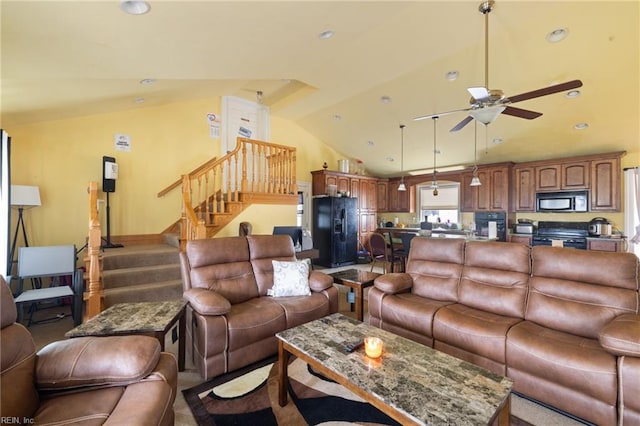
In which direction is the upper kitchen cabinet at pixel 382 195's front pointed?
toward the camera

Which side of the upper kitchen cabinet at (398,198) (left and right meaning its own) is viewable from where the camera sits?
front

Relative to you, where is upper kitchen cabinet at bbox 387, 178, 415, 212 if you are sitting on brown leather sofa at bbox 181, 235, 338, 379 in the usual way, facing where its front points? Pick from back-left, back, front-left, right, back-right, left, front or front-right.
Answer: left

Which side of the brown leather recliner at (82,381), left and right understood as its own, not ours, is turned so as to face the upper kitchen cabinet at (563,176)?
front

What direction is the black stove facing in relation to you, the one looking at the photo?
facing the viewer

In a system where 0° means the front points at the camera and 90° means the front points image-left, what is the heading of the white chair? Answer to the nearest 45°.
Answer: approximately 0°

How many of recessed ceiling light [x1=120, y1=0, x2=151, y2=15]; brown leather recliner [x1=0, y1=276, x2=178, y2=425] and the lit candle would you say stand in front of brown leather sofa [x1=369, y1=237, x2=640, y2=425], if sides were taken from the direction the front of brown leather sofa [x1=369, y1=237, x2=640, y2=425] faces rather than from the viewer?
3

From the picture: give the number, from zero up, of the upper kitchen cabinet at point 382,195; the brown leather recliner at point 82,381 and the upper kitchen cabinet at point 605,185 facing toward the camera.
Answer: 2

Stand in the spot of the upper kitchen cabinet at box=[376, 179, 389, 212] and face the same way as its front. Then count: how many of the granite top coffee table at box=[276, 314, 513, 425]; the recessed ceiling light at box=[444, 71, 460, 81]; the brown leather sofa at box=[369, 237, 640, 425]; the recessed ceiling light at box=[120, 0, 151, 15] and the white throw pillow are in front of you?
5

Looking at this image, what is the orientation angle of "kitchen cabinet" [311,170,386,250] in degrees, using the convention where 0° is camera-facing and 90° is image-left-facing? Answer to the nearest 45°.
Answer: approximately 315°

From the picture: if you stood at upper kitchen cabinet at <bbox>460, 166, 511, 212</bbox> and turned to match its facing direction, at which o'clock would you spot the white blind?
The white blind is roughly at 4 o'clock from the upper kitchen cabinet.

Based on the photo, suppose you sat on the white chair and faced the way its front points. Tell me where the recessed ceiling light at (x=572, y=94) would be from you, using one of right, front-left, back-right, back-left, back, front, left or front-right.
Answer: front-left

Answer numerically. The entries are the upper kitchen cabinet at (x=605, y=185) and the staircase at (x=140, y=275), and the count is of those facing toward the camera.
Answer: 2

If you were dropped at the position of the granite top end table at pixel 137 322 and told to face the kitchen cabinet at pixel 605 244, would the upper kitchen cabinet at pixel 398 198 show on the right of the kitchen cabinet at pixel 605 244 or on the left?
left

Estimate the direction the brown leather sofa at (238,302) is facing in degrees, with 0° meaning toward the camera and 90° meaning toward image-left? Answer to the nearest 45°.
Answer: approximately 315°
